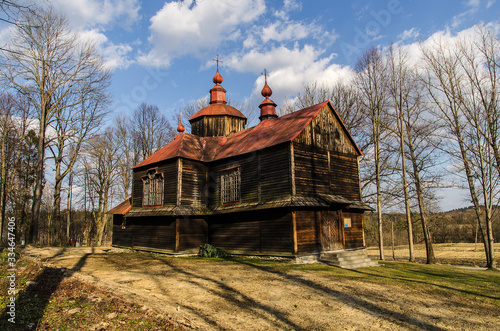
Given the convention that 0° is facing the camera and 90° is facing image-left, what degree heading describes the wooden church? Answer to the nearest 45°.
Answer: approximately 315°
